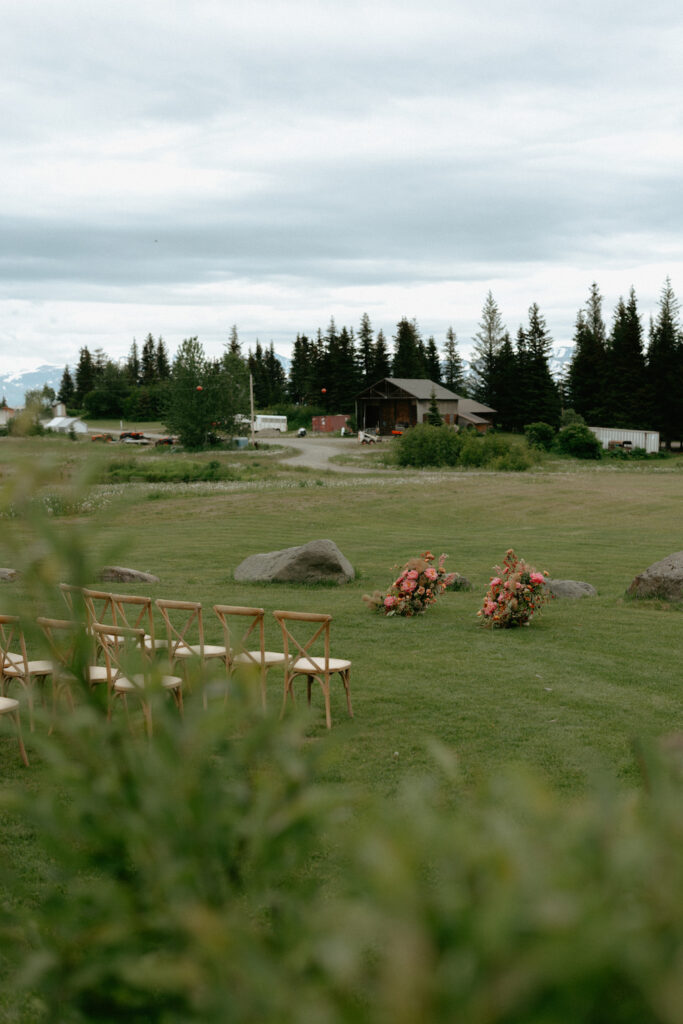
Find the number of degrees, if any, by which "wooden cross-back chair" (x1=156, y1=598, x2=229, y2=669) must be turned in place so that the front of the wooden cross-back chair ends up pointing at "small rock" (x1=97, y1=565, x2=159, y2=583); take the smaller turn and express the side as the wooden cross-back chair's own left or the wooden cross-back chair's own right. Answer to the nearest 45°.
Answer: approximately 45° to the wooden cross-back chair's own left

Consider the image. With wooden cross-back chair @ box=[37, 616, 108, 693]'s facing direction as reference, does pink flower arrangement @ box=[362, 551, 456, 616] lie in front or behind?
in front

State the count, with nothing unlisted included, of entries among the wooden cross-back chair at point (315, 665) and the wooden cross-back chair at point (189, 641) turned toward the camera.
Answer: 0

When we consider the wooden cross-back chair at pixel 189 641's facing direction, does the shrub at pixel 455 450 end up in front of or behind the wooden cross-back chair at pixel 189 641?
in front

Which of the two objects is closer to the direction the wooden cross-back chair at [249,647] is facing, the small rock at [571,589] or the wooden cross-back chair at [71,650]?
the small rock

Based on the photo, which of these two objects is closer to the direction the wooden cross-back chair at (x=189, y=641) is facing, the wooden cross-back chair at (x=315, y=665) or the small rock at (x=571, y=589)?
the small rock

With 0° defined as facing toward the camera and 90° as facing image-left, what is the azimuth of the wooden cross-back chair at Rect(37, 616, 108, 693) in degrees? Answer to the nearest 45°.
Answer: approximately 225°

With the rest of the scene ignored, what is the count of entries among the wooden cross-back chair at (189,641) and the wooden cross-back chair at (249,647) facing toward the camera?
0
